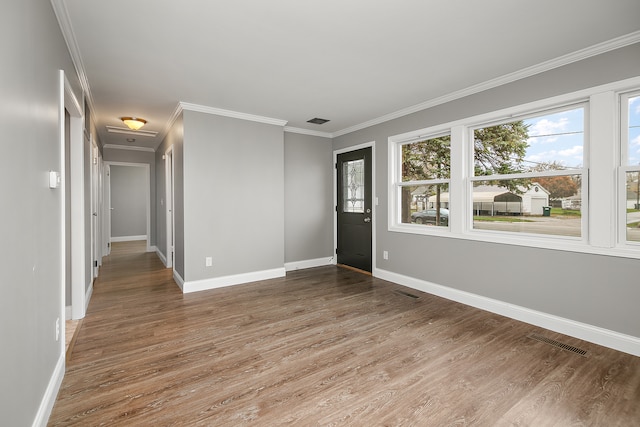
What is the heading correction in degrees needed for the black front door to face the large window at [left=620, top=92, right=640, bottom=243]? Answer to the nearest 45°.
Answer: approximately 90° to its left

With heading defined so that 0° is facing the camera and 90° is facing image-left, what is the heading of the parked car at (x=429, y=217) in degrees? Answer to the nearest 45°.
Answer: approximately 90°

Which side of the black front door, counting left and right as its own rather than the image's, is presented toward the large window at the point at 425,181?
left

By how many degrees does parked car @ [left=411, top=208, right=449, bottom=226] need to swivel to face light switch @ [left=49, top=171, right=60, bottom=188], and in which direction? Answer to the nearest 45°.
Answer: approximately 45° to its left
